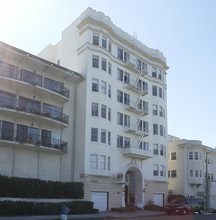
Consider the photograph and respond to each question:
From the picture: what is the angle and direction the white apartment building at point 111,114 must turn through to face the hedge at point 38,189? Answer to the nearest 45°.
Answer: approximately 90° to its right

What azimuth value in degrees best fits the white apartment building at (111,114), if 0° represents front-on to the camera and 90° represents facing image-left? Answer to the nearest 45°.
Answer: approximately 315°

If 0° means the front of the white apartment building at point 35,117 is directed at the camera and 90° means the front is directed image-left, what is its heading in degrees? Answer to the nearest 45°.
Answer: approximately 315°

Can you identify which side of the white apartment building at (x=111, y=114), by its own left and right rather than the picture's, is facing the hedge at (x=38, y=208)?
right
